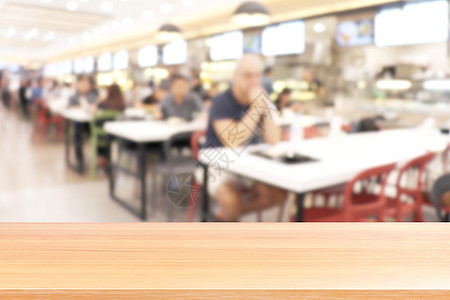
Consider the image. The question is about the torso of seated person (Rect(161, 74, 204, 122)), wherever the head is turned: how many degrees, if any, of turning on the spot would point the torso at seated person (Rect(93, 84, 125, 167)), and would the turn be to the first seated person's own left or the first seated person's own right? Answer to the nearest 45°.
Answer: approximately 135° to the first seated person's own right

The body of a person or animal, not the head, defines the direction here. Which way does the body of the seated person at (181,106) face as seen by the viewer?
toward the camera

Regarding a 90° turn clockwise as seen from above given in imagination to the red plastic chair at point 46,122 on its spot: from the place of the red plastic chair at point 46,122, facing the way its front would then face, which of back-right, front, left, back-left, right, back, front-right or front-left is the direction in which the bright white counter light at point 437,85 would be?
front-left

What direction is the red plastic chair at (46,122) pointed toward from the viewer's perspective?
to the viewer's right
